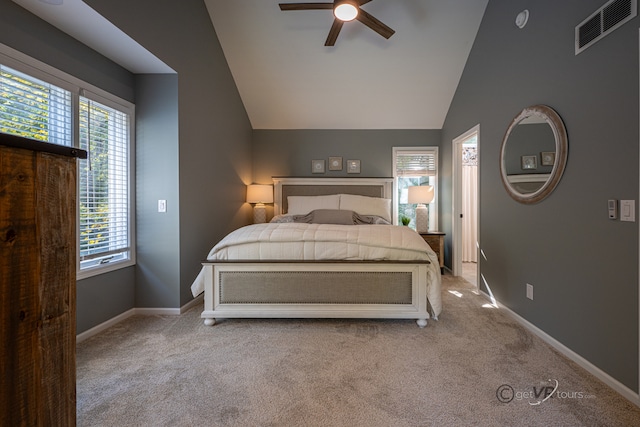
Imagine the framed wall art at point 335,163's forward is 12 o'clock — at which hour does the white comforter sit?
The white comforter is roughly at 12 o'clock from the framed wall art.

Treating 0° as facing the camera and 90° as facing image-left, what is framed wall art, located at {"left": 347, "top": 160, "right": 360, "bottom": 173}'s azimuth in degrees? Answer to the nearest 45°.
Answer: approximately 0°

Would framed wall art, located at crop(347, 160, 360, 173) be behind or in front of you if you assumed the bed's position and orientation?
behind

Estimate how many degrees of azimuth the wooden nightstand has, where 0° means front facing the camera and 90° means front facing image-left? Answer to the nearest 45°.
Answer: approximately 0°

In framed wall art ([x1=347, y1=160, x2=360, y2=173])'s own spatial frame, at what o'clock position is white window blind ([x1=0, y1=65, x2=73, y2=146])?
The white window blind is roughly at 1 o'clock from the framed wall art.

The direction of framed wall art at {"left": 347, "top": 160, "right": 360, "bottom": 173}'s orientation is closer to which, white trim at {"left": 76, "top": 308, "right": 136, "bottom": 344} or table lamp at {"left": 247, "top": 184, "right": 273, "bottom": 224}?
the white trim
